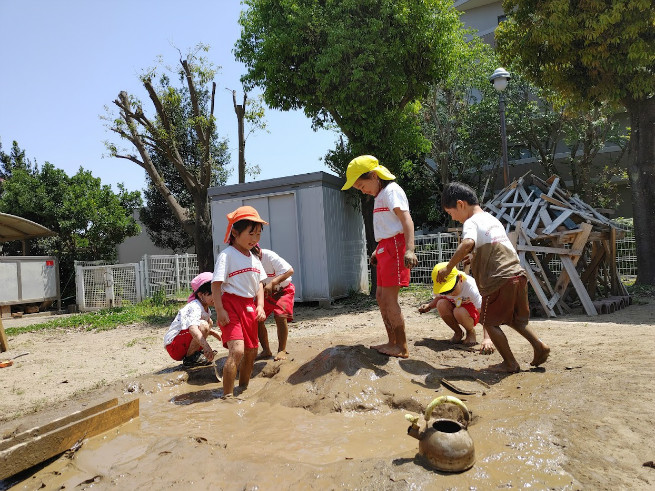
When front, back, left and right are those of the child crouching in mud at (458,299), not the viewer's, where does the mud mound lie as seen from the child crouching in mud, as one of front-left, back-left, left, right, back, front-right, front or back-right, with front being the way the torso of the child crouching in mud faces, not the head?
front

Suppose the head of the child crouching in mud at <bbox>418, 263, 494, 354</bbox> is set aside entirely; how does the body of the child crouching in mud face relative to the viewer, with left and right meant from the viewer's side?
facing the viewer and to the left of the viewer

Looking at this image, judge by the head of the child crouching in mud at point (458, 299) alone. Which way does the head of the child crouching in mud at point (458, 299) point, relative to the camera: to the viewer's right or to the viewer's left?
to the viewer's left

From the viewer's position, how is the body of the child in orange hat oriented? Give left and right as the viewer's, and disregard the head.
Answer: facing the viewer and to the right of the viewer

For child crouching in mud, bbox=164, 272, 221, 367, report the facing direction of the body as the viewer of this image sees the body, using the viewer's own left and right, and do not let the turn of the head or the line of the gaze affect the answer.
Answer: facing to the right of the viewer

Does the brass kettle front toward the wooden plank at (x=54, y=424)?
yes

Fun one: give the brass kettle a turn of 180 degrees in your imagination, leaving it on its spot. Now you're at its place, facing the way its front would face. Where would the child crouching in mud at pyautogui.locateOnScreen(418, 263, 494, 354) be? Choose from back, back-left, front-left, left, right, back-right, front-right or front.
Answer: left

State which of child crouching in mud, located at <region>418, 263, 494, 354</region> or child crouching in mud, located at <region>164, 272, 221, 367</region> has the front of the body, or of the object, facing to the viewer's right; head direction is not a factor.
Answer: child crouching in mud, located at <region>164, 272, 221, 367</region>

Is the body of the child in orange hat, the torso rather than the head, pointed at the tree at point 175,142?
no

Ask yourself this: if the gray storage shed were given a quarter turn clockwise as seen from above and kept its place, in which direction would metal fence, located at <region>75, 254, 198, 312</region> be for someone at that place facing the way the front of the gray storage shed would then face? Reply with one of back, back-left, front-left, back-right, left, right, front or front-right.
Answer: front

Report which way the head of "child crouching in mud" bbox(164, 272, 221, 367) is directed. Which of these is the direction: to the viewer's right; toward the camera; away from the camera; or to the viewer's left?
to the viewer's right

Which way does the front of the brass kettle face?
to the viewer's left

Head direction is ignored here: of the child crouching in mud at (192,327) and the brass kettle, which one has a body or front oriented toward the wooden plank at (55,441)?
the brass kettle

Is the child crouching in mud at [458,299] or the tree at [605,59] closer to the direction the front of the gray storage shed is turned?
the child crouching in mud
